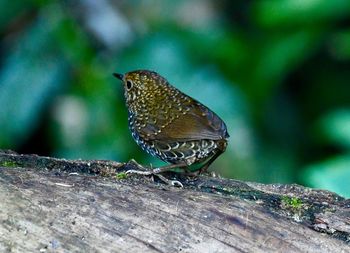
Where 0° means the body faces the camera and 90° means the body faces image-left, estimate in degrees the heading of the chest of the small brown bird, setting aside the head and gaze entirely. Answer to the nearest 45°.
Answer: approximately 90°

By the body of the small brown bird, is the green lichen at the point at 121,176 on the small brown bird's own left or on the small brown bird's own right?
on the small brown bird's own left
